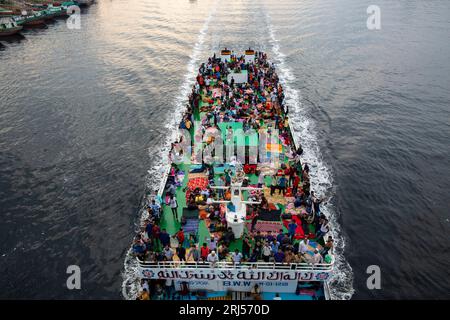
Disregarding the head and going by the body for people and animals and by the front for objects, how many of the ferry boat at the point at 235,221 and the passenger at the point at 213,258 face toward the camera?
2

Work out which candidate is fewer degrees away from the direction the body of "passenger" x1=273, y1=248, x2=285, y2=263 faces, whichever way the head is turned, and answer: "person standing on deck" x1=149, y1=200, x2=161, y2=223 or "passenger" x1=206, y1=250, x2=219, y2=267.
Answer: the passenger

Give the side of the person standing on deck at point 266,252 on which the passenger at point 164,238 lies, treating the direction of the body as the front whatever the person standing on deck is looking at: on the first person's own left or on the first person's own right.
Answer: on the first person's own right

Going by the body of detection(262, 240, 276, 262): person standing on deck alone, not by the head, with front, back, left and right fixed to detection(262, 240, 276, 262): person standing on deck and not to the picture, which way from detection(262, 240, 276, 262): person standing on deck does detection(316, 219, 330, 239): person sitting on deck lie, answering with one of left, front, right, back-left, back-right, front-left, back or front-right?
back-left

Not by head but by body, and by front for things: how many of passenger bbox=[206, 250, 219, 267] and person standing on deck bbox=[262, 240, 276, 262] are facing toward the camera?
2

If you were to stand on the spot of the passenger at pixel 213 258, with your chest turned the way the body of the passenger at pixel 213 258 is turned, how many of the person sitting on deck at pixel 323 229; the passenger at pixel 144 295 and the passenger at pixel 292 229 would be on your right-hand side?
1

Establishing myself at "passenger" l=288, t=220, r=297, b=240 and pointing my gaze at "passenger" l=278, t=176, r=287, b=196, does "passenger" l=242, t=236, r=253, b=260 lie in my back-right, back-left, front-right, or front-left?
back-left

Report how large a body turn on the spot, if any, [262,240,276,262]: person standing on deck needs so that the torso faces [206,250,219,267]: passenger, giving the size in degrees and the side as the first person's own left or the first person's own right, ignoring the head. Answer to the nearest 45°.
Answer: approximately 45° to the first person's own right

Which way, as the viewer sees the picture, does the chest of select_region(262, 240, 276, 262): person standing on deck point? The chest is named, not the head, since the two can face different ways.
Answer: toward the camera

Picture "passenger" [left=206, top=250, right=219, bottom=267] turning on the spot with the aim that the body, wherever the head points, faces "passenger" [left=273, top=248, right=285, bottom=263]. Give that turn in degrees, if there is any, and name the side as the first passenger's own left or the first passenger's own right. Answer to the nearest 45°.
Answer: approximately 90° to the first passenger's own left

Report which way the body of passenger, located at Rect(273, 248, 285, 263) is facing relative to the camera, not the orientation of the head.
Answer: toward the camera

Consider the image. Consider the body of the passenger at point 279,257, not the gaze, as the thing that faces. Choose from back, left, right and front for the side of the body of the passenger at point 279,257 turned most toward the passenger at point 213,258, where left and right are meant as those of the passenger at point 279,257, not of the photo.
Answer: right

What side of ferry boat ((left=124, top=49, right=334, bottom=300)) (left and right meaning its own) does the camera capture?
front

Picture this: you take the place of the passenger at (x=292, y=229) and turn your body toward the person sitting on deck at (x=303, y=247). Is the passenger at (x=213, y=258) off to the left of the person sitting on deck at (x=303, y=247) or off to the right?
right

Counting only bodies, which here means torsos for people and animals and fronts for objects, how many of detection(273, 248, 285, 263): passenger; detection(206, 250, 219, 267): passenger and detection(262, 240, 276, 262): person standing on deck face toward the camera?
3

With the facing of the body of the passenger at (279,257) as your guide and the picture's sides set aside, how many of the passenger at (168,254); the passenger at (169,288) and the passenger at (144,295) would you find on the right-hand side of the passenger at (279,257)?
3
